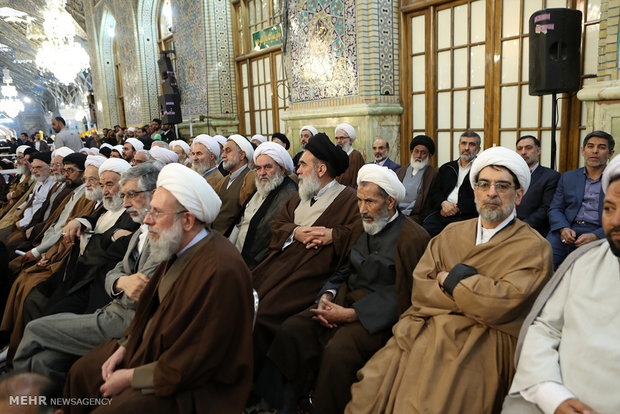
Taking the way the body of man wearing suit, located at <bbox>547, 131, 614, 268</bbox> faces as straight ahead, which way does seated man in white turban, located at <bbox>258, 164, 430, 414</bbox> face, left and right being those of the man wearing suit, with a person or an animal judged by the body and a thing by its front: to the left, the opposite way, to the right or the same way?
the same way

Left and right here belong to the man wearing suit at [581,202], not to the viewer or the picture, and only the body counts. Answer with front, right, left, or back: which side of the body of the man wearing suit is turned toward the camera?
front

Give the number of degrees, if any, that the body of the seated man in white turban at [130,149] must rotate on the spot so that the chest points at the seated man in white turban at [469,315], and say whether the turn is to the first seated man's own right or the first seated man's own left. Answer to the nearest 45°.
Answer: approximately 45° to the first seated man's own left

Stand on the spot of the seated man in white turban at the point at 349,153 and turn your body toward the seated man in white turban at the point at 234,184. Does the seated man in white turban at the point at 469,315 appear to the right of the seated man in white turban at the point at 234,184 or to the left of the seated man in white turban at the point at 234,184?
left

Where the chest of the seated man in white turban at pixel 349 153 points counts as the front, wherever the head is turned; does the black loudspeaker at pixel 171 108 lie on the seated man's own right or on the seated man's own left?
on the seated man's own right

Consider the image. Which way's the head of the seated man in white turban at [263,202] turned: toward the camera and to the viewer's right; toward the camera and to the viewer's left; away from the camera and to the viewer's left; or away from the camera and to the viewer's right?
toward the camera and to the viewer's left

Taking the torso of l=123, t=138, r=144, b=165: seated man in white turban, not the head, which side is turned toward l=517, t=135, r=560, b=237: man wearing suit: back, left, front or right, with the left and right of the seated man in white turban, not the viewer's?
left

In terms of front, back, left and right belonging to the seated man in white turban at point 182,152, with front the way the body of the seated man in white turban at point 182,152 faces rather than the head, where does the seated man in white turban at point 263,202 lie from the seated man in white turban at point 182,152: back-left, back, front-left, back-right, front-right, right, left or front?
front-left

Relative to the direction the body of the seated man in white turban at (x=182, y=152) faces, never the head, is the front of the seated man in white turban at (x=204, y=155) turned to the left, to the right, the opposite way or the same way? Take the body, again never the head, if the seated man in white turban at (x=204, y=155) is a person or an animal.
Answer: the same way

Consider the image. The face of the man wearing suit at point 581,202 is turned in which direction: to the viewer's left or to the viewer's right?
to the viewer's left

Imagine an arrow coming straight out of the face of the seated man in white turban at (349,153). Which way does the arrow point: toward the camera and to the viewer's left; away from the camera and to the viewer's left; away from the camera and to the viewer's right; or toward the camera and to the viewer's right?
toward the camera and to the viewer's left

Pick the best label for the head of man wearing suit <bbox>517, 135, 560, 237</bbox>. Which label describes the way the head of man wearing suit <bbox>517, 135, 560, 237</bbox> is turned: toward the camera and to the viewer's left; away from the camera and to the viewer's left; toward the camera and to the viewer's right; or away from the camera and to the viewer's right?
toward the camera and to the viewer's left

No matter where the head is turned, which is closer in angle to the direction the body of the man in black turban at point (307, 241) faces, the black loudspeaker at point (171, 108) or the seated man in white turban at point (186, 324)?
the seated man in white turban

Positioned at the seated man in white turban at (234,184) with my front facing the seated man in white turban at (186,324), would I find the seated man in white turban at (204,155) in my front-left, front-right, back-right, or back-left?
back-right

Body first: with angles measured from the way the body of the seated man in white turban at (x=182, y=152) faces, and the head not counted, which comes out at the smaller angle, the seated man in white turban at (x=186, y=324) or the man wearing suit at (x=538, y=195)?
the seated man in white turban

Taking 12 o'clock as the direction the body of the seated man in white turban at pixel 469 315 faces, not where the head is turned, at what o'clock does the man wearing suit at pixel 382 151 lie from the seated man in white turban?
The man wearing suit is roughly at 4 o'clock from the seated man in white turban.

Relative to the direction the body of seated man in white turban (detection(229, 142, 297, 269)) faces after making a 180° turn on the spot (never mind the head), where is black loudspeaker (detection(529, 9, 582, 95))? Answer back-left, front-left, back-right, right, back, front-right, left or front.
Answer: front-right

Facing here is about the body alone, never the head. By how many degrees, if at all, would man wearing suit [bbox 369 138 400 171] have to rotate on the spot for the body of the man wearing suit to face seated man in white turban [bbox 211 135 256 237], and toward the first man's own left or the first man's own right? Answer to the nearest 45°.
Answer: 0° — they already face them

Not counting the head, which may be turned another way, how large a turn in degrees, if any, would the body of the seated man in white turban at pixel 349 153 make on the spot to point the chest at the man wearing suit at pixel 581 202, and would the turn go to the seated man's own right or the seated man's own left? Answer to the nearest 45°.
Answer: approximately 90° to the seated man's own left

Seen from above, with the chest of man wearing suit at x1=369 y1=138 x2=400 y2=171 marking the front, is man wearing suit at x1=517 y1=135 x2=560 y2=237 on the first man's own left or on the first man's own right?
on the first man's own left
